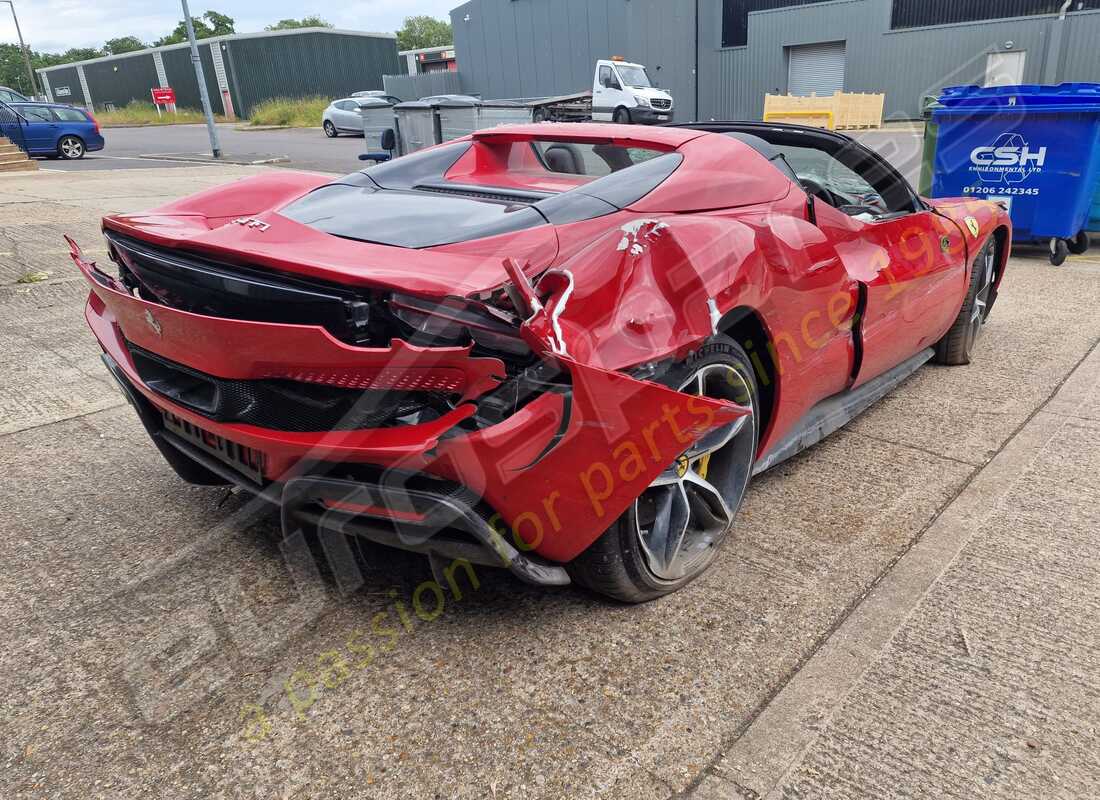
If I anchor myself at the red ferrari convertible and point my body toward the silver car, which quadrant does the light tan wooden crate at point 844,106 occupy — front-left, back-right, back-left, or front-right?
front-right

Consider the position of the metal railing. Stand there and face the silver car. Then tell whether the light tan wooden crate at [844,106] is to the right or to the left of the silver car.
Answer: right

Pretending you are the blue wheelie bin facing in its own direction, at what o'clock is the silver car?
The silver car is roughly at 4 o'clock from the blue wheelie bin.

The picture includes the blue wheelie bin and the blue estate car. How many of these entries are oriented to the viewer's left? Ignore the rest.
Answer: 1

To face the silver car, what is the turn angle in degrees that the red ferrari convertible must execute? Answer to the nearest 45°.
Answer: approximately 45° to its left

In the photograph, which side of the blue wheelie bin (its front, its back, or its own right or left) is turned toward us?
front

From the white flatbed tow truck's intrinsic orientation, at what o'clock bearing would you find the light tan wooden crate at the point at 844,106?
The light tan wooden crate is roughly at 10 o'clock from the white flatbed tow truck.

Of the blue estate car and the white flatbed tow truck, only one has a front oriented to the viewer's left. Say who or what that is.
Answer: the blue estate car

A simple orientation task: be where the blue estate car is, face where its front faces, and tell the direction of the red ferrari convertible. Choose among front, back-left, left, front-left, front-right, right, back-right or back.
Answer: left

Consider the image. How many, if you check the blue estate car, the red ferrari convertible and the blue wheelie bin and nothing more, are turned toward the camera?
1

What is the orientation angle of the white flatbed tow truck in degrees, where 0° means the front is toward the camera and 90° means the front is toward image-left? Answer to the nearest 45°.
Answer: approximately 315°

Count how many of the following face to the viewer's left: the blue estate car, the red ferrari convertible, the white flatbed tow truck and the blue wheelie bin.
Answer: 1

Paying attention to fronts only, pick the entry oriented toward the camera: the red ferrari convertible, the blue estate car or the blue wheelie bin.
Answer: the blue wheelie bin

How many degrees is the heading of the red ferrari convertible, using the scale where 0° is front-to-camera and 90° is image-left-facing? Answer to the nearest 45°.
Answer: approximately 225°

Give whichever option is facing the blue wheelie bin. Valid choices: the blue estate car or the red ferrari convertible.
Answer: the red ferrari convertible

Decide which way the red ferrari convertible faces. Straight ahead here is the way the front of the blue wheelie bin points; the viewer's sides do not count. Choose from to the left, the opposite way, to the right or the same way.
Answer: the opposite way

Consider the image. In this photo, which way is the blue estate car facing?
to the viewer's left
